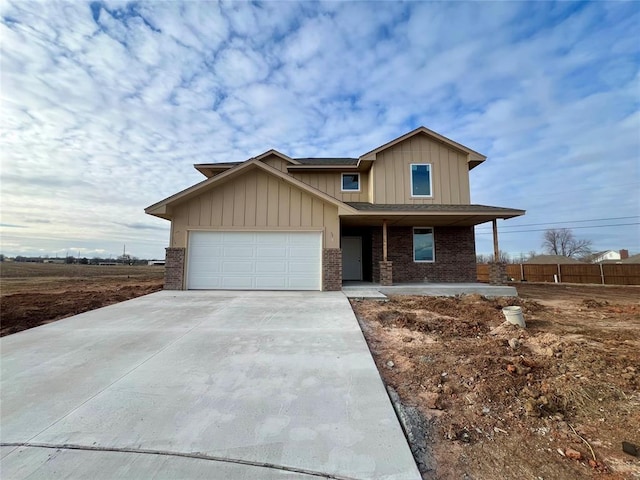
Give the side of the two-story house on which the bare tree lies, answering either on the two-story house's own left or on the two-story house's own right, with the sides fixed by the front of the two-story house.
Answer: on the two-story house's own left

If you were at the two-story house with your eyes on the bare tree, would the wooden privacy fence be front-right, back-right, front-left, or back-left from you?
front-right

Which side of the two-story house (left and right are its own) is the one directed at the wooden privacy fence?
left

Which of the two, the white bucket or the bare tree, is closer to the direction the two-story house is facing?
the white bucket

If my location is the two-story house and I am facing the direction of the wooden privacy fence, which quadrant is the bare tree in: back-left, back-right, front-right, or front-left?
front-left

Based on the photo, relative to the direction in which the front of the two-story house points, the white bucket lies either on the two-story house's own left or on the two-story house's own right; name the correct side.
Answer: on the two-story house's own left

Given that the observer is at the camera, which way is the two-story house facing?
facing the viewer
